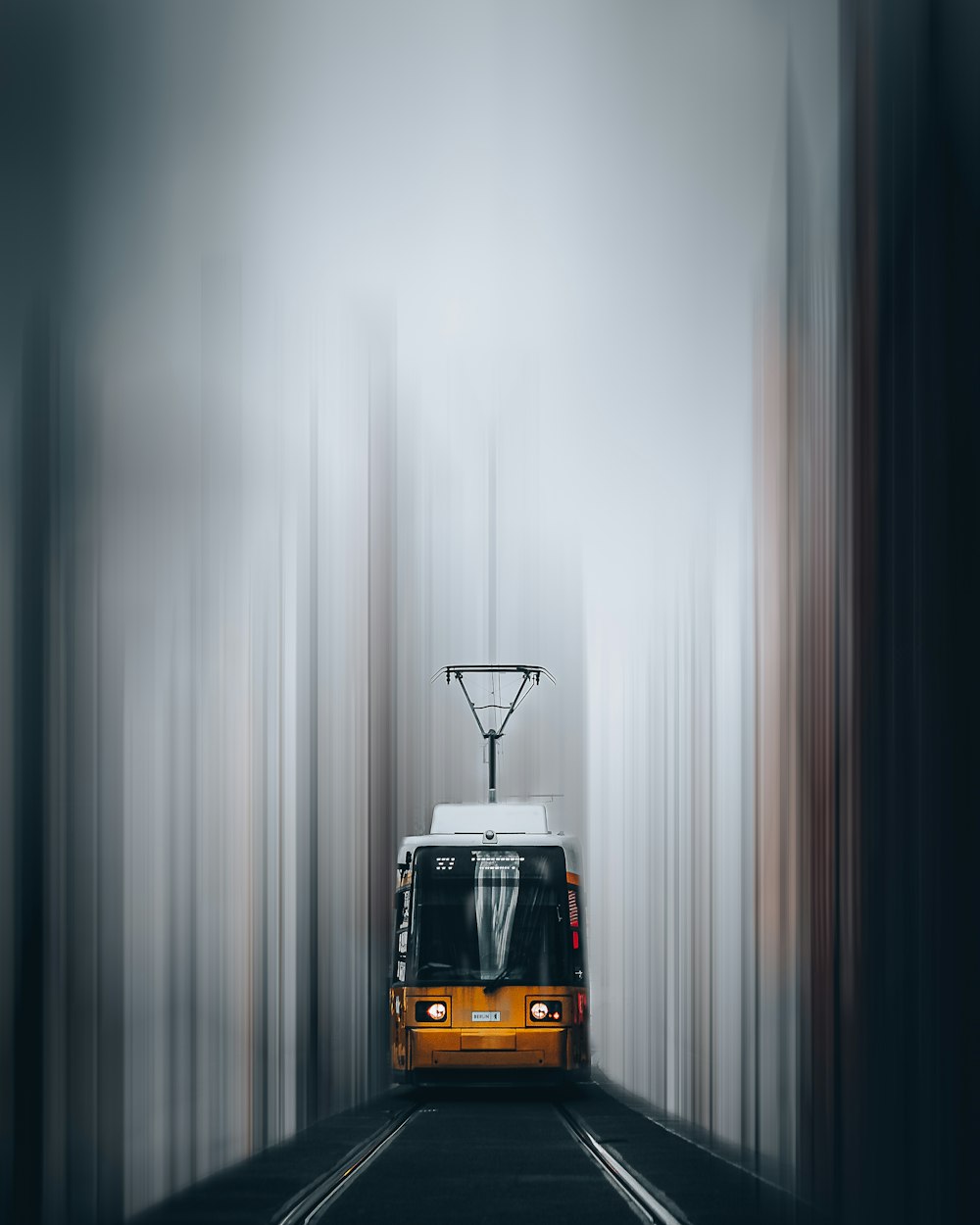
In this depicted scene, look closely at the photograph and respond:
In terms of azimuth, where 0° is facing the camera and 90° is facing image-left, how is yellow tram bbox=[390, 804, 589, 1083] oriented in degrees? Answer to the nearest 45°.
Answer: approximately 0°

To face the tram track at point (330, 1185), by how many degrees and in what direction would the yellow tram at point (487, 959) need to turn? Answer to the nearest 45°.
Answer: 0° — it already faces it

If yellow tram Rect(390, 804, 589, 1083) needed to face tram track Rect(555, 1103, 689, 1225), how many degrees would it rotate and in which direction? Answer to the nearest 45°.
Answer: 0° — it already faces it
